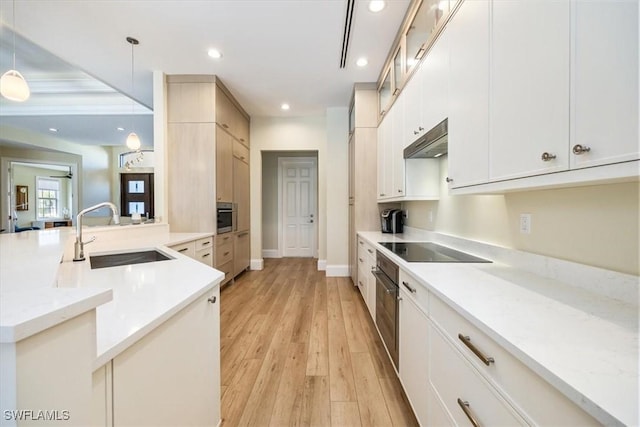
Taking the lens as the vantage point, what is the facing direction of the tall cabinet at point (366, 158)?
facing to the left of the viewer

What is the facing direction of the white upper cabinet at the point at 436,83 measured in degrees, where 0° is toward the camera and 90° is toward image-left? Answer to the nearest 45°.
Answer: approximately 90°

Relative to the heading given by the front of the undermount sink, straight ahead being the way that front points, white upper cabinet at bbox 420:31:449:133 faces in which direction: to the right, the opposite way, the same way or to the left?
the opposite way

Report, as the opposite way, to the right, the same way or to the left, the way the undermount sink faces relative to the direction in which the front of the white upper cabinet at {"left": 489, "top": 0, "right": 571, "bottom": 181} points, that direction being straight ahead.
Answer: the opposite way

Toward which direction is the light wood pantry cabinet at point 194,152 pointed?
to the viewer's right

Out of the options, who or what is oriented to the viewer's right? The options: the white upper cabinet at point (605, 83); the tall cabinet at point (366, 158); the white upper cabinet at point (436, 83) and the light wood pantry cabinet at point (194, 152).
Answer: the light wood pantry cabinet

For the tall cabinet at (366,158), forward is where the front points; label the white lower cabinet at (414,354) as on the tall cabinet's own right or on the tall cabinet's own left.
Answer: on the tall cabinet's own left

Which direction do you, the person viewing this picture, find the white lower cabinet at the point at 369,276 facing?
facing to the left of the viewer

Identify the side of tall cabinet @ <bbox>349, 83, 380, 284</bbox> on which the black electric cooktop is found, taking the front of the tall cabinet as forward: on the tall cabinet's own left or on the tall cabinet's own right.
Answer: on the tall cabinet's own left

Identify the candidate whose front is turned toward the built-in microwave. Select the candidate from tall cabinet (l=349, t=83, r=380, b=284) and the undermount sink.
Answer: the tall cabinet
